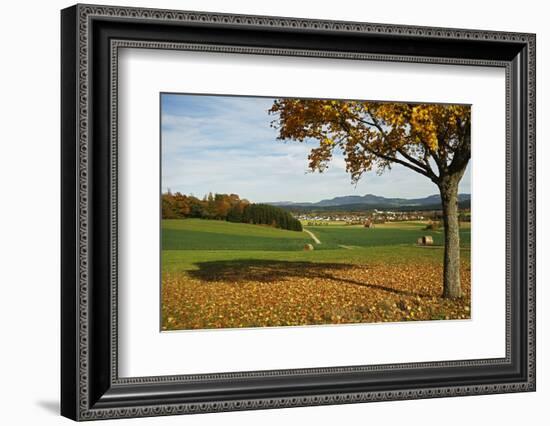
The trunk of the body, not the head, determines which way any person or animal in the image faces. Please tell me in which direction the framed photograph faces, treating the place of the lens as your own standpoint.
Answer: facing the viewer and to the right of the viewer
